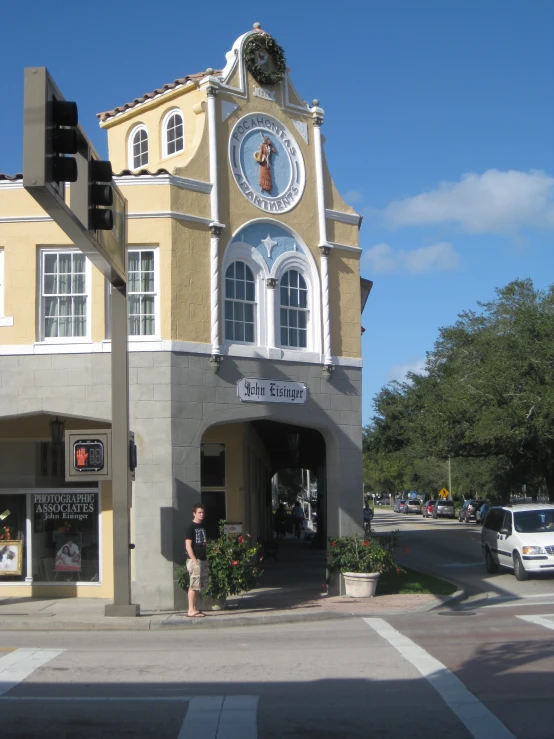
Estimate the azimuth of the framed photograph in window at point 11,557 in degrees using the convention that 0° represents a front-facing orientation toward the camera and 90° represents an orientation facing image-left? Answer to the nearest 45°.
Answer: approximately 0°

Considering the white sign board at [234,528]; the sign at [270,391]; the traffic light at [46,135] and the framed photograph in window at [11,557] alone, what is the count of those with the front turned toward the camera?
3

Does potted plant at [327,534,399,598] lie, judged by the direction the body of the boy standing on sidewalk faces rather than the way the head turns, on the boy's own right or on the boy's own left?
on the boy's own left

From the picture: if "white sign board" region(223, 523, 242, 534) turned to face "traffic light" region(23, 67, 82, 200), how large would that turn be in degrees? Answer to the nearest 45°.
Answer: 0° — it already faces it

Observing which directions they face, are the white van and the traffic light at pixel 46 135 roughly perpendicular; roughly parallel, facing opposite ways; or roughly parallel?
roughly perpendicular

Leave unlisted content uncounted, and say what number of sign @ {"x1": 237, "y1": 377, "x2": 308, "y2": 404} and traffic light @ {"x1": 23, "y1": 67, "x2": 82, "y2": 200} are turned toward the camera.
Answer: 1

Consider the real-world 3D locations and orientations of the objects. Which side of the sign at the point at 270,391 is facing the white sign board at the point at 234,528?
back

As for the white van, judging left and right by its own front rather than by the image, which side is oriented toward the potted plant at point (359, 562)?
right
